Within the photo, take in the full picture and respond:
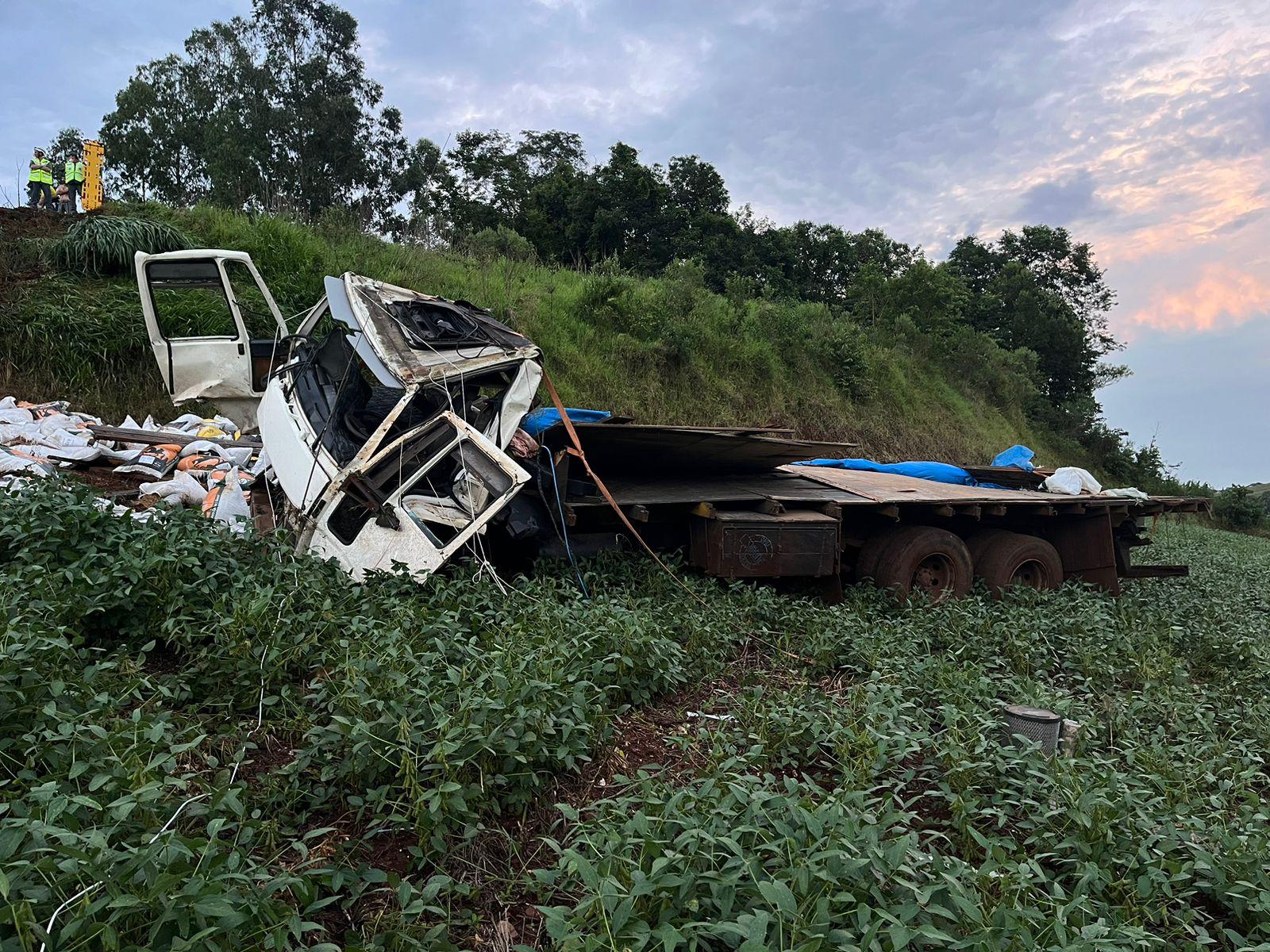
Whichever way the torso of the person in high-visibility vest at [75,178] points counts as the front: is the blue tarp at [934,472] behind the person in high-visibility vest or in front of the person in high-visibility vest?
in front

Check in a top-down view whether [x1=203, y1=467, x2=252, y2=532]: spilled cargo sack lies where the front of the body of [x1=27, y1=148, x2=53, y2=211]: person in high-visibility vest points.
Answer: yes

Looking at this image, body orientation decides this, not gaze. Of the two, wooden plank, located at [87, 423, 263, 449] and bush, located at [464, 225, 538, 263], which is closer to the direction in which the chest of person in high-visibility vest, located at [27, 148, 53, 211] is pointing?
the wooden plank

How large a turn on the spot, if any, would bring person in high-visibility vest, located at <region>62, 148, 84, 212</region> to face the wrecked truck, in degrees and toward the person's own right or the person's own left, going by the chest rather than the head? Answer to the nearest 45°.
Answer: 0° — they already face it

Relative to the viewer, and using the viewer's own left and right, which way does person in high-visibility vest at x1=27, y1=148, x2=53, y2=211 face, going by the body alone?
facing the viewer

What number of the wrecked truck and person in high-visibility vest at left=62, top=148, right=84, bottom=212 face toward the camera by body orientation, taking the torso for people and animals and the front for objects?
1

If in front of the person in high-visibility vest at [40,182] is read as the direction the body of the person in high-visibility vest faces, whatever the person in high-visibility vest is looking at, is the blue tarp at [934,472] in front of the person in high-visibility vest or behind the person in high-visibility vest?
in front

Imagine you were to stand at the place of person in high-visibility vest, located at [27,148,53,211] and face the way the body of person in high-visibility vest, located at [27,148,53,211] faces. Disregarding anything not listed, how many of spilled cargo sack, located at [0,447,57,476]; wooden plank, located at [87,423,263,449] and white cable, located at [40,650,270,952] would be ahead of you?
3

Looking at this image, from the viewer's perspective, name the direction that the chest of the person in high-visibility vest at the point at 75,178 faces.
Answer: toward the camera

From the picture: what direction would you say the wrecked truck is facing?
to the viewer's left

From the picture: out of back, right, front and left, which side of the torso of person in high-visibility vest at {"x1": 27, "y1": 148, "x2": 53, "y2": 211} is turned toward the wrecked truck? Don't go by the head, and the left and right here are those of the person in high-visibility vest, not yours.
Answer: front

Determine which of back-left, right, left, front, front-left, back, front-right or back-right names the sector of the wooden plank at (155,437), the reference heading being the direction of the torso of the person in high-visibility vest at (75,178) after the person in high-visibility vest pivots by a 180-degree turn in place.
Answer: back

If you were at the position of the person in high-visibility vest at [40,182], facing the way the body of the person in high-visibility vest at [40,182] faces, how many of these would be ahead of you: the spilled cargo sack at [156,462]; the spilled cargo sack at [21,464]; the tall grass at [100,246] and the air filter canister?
4

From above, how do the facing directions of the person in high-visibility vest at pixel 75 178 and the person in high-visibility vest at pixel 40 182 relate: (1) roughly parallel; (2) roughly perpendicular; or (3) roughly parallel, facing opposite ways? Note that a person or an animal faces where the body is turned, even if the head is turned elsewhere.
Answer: roughly parallel

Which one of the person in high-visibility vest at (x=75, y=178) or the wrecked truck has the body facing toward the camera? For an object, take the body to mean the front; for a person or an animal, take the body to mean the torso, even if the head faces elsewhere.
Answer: the person in high-visibility vest

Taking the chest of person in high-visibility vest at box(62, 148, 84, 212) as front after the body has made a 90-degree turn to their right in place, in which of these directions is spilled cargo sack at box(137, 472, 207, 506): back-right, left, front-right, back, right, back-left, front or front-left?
left

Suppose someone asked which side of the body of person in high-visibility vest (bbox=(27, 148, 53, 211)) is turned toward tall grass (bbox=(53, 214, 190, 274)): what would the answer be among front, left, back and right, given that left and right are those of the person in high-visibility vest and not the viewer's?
front
